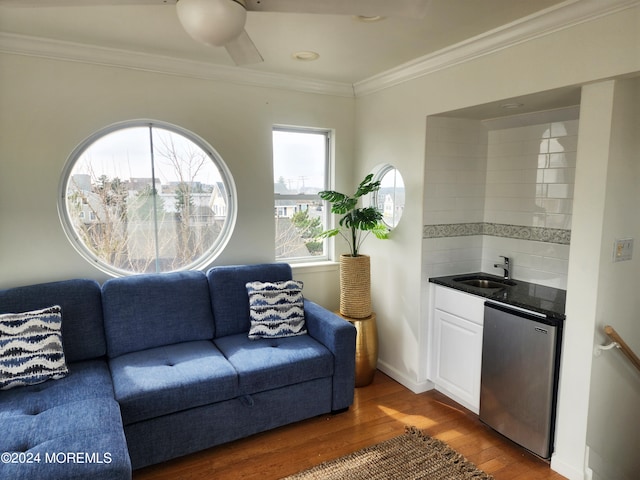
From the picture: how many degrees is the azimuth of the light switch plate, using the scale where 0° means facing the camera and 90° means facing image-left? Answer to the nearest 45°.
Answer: approximately 315°

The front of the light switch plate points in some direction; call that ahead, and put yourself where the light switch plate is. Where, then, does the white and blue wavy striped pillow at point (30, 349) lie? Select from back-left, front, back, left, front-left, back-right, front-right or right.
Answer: right

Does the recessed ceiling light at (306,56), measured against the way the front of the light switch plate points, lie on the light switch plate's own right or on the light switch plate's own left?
on the light switch plate's own right

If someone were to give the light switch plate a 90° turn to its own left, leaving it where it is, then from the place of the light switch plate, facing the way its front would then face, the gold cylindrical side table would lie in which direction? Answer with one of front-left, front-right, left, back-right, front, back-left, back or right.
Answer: back-left

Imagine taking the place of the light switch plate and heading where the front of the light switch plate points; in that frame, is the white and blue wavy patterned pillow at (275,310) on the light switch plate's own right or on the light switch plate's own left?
on the light switch plate's own right

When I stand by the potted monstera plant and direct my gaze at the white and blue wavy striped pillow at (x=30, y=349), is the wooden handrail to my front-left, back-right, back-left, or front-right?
back-left

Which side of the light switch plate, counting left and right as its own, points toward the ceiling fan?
right

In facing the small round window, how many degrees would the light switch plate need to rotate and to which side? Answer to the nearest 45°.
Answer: approximately 135° to its right

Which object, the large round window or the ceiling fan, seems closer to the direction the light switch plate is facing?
the ceiling fan
